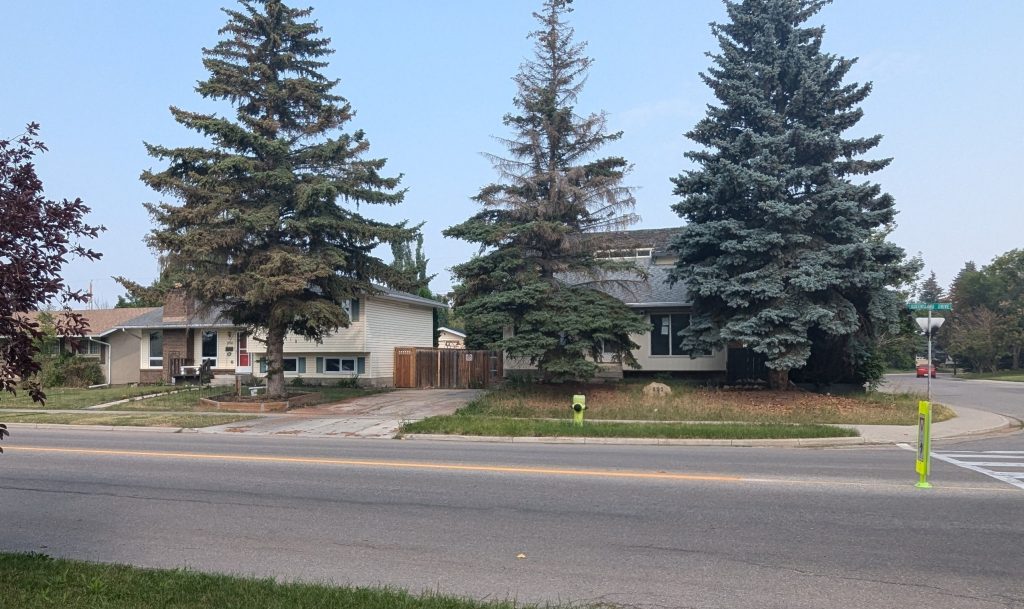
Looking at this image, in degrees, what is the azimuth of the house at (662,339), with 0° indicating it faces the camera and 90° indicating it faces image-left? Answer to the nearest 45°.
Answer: approximately 0°

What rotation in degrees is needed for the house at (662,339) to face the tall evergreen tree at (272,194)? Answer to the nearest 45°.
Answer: approximately 45° to its right

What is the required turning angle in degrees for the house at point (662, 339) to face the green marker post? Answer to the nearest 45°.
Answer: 0° — it already faces it

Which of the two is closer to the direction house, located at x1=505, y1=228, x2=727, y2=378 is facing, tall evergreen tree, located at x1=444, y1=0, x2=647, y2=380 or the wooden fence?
the tall evergreen tree

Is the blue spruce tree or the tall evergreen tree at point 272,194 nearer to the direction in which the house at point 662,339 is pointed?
the blue spruce tree

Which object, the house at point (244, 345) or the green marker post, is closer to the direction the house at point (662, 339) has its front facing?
the green marker post

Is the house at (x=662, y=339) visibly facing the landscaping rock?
yes

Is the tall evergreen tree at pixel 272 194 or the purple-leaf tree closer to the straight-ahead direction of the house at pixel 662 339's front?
the purple-leaf tree

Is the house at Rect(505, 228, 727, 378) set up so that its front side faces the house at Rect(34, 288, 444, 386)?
no

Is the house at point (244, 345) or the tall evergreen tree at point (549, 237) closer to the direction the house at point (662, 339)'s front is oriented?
the tall evergreen tree

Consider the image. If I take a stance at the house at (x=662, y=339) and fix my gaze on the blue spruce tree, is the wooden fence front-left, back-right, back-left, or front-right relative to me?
back-right

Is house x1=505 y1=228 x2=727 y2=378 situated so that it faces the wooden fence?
no

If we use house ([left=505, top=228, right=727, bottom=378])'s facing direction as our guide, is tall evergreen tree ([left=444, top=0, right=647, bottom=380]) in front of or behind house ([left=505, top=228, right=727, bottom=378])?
in front
